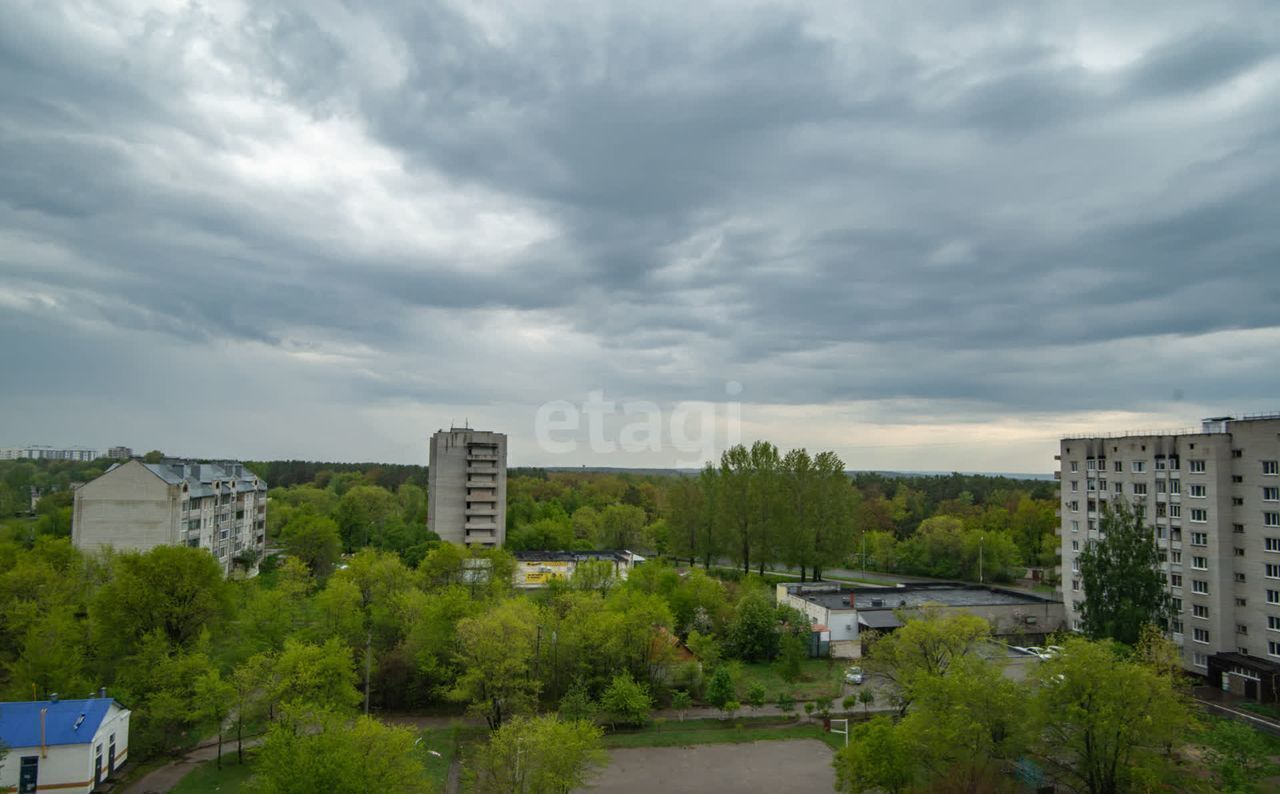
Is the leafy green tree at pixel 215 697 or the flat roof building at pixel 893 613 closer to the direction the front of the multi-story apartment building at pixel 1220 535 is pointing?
the leafy green tree

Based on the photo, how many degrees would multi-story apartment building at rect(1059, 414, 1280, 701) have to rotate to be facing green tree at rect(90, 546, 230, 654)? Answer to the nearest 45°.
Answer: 0° — it already faces it

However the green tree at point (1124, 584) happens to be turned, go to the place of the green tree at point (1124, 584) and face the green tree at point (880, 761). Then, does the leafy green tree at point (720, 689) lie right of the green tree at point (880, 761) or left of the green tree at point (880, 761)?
right

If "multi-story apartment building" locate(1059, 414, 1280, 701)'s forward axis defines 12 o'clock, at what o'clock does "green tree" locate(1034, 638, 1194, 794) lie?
The green tree is roughly at 11 o'clock from the multi-story apartment building.

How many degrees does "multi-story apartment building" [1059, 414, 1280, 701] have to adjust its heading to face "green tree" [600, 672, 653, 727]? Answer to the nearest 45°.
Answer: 0° — it already faces it

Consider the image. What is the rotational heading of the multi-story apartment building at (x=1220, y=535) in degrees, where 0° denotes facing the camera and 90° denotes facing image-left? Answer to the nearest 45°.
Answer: approximately 45°

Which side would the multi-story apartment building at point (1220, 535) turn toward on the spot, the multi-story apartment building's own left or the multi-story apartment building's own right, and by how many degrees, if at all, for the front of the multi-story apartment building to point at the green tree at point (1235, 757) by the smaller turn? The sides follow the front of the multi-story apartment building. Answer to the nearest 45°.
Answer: approximately 45° to the multi-story apartment building's own left

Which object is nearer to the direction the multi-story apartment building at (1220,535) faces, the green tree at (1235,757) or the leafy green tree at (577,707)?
the leafy green tree

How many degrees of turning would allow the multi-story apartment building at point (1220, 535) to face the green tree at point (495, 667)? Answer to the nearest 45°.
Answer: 0° — it already faces it
